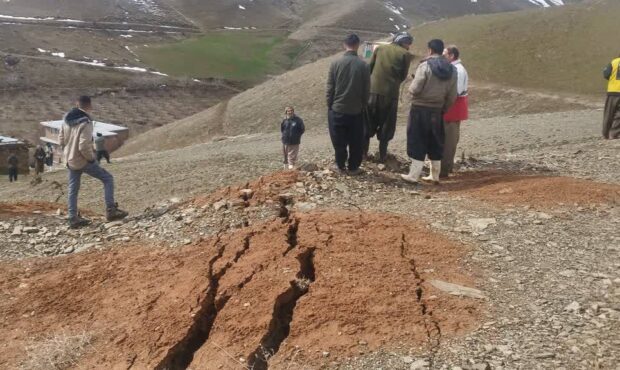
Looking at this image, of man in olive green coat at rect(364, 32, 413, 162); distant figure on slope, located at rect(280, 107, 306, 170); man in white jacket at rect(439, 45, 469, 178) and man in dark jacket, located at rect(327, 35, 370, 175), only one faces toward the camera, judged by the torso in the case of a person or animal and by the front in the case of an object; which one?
the distant figure on slope

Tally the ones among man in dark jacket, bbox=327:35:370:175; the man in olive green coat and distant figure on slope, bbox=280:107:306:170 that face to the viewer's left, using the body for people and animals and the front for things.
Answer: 0

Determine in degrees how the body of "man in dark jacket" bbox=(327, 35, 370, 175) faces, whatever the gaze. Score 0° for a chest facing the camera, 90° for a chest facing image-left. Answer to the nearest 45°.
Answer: approximately 180°

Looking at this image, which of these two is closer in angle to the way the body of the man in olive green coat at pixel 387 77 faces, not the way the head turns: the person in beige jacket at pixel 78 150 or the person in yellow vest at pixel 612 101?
the person in yellow vest

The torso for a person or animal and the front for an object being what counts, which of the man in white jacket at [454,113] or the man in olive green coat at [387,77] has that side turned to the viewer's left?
the man in white jacket

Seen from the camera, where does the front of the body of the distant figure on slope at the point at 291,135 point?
toward the camera

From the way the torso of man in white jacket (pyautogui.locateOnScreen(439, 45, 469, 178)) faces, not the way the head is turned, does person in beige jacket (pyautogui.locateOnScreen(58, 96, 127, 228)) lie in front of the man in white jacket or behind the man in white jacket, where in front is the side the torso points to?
in front

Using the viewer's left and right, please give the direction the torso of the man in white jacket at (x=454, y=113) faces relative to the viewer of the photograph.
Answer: facing to the left of the viewer

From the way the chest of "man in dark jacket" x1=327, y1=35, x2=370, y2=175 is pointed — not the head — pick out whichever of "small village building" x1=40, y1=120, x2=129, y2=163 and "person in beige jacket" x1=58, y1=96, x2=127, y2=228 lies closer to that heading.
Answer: the small village building

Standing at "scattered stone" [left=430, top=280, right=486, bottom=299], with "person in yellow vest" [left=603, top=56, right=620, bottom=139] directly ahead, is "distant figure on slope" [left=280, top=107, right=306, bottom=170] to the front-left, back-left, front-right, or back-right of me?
front-left

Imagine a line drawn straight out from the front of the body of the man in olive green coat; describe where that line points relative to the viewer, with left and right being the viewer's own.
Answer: facing away from the viewer and to the right of the viewer

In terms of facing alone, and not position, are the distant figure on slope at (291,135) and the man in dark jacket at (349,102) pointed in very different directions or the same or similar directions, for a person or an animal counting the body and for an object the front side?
very different directions

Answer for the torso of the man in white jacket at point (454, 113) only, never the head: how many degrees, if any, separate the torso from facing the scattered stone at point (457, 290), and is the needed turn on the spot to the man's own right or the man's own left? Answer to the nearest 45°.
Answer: approximately 90° to the man's own left

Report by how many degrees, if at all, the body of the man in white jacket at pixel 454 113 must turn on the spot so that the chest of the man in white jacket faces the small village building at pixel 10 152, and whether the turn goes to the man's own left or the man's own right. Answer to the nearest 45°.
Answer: approximately 45° to the man's own right

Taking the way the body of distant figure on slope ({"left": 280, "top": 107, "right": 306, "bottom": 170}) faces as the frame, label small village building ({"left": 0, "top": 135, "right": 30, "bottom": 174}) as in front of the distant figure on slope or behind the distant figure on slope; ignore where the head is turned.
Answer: behind
